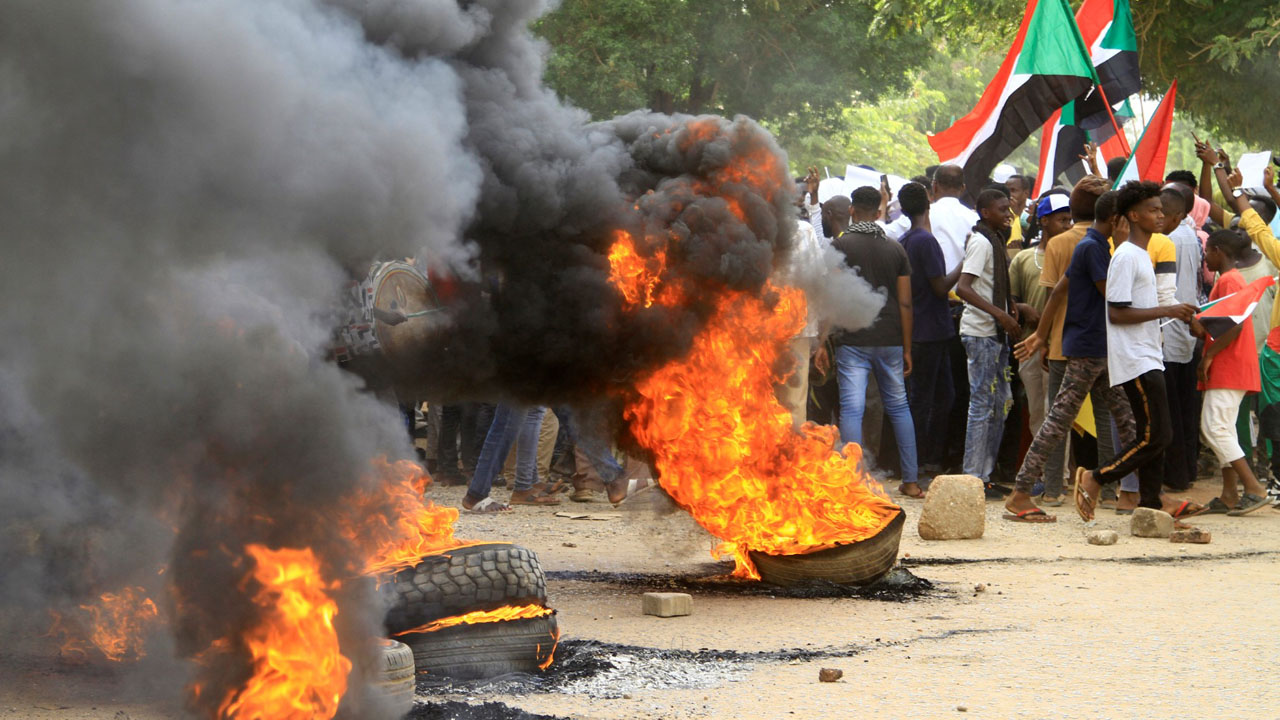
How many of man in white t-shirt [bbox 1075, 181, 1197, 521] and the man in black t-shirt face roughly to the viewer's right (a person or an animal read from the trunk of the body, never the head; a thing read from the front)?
1

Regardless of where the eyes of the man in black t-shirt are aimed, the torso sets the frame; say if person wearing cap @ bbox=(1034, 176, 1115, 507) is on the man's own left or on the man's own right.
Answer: on the man's own right

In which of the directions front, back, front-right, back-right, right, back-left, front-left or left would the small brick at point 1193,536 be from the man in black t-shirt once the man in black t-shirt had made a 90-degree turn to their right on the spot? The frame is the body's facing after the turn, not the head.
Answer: front-right

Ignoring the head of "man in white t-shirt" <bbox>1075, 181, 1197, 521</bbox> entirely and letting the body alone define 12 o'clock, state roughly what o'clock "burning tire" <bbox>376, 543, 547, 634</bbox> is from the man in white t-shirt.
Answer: The burning tire is roughly at 4 o'clock from the man in white t-shirt.

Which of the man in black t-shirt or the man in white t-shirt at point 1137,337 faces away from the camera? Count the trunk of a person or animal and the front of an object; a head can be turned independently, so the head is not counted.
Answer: the man in black t-shirt

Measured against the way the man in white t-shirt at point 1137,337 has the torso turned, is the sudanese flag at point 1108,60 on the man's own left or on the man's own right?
on the man's own left

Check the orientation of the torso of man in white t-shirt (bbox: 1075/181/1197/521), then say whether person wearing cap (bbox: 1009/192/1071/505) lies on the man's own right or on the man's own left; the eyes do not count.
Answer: on the man's own left

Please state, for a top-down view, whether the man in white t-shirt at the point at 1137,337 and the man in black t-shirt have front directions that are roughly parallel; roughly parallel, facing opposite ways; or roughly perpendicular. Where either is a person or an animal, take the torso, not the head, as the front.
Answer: roughly perpendicular

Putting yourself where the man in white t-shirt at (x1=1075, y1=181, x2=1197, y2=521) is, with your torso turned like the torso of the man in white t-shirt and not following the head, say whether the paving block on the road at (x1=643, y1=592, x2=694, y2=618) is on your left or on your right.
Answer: on your right

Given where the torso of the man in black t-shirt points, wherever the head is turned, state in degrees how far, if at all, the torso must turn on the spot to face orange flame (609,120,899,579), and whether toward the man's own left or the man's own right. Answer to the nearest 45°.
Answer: approximately 180°

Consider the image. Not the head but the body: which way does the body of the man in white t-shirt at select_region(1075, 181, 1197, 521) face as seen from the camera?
to the viewer's right

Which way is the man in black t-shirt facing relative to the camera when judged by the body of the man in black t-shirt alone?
away from the camera
